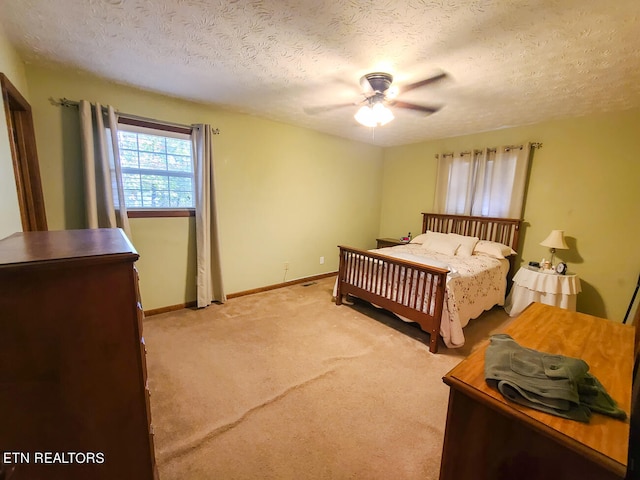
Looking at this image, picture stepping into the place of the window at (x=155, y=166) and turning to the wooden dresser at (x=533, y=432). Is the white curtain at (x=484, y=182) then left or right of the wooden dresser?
left

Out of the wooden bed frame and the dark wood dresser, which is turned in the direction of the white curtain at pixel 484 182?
the dark wood dresser

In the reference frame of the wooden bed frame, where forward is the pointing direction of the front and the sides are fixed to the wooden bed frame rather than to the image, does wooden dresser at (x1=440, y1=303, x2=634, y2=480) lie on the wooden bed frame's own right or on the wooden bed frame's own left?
on the wooden bed frame's own left

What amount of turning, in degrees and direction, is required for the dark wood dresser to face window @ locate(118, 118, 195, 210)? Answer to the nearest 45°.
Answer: approximately 90° to its left

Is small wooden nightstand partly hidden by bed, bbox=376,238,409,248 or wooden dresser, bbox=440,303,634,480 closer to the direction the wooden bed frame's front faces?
the wooden dresser

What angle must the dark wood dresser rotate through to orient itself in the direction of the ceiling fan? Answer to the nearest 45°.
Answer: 0° — it already faces it

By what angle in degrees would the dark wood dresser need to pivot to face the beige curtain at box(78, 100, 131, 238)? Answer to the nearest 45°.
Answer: approximately 90° to its left

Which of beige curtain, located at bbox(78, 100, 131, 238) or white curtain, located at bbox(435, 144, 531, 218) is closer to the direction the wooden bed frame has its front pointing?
the beige curtain

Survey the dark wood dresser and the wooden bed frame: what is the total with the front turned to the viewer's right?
1

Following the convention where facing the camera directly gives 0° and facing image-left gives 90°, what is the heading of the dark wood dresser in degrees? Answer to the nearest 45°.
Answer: approximately 270°
